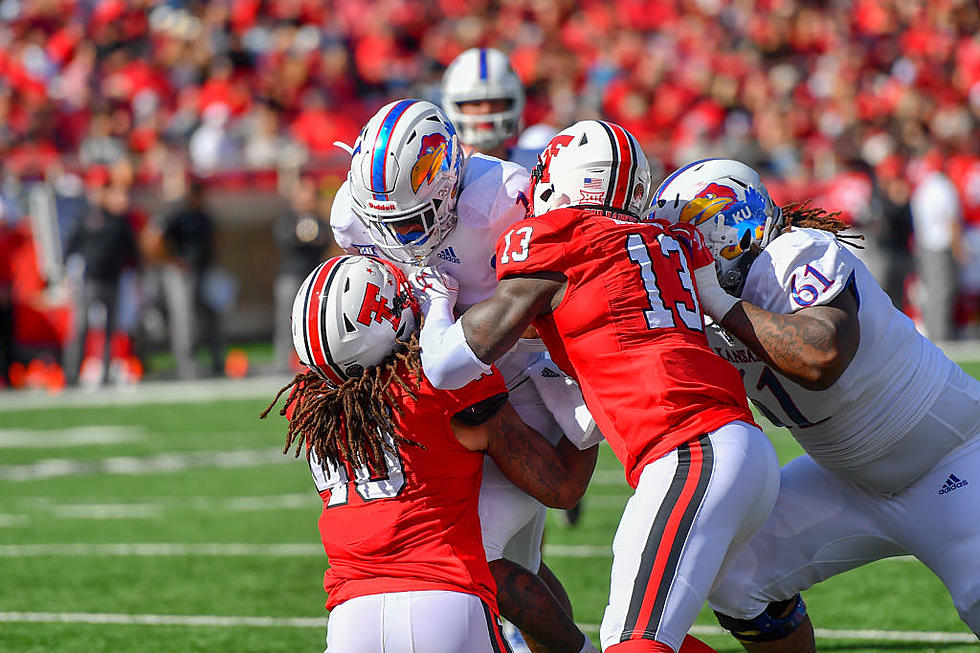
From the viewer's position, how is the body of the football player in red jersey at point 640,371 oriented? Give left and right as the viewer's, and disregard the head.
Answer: facing away from the viewer and to the left of the viewer

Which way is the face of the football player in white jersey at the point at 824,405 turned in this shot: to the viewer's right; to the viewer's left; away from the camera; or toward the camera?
to the viewer's left

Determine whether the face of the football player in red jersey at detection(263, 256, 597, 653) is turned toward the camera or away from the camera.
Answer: away from the camera

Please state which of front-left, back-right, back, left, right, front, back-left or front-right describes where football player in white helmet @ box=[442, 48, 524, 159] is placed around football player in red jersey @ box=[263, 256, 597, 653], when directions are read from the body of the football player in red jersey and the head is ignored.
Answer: front-left

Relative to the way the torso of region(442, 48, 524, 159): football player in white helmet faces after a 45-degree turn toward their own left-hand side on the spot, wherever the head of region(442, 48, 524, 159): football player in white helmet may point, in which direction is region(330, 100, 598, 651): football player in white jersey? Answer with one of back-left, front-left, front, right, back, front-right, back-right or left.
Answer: front-right

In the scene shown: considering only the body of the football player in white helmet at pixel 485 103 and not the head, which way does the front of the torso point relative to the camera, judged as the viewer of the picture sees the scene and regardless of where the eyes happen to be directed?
toward the camera

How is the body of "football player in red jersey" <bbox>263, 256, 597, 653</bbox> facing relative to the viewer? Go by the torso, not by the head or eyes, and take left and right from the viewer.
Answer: facing away from the viewer and to the right of the viewer

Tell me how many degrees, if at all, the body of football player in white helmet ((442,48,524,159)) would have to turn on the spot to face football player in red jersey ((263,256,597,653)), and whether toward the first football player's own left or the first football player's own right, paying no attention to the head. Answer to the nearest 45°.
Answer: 0° — they already face them

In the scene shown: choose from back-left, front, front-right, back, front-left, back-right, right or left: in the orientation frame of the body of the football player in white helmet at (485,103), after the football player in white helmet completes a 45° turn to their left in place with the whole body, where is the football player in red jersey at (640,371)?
front-right

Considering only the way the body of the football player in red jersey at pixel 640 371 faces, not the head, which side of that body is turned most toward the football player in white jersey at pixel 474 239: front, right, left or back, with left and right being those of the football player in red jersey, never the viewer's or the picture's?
front

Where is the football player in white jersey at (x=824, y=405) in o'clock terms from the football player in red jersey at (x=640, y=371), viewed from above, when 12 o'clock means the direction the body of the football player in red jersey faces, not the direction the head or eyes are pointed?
The football player in white jersey is roughly at 3 o'clock from the football player in red jersey.

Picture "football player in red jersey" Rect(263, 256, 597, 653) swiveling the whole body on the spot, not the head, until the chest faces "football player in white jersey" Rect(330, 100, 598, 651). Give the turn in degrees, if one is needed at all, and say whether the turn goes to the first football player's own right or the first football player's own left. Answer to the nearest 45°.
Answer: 0° — they already face them

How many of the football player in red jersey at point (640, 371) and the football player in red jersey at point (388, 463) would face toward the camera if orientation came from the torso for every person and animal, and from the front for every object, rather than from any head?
0

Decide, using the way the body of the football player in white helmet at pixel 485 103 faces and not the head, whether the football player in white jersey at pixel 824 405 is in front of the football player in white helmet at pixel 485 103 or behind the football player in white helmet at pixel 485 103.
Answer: in front

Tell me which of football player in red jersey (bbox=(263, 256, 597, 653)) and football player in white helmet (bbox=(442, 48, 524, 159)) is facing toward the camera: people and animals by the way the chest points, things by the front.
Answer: the football player in white helmet
